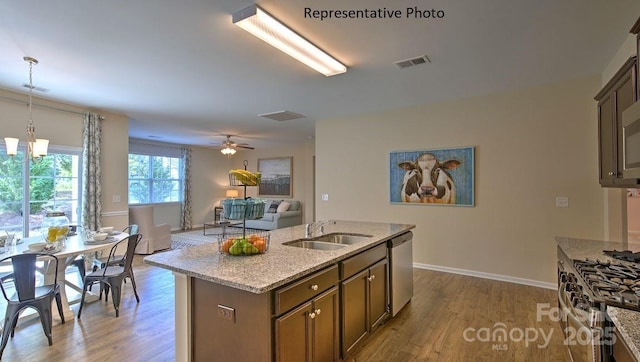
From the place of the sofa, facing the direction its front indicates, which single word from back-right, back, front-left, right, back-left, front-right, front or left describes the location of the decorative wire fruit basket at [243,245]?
front-left

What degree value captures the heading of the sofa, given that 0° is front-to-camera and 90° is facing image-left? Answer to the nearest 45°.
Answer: approximately 45°

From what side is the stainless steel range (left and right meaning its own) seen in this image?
left

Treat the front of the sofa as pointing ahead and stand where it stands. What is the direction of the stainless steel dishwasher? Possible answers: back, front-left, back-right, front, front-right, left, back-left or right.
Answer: front-left

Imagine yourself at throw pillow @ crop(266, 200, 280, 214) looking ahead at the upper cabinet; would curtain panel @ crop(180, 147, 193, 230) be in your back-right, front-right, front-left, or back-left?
back-right

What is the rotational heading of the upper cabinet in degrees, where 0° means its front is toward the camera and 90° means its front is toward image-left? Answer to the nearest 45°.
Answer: approximately 90°

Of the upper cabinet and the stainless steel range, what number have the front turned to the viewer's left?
2

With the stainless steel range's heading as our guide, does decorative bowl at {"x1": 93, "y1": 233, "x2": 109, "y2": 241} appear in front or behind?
in front

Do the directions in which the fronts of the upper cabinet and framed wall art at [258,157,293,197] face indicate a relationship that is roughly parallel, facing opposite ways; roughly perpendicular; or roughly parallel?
roughly perpendicular

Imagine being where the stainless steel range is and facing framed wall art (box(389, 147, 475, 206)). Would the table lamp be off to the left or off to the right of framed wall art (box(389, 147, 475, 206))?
left

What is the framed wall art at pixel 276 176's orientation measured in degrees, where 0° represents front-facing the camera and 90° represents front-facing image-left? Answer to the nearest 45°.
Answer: approximately 45°

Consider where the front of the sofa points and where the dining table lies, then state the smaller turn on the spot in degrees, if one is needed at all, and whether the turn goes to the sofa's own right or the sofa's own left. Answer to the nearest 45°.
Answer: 0° — it already faces it

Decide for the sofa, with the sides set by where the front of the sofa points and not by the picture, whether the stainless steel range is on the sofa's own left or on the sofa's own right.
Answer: on the sofa's own left
